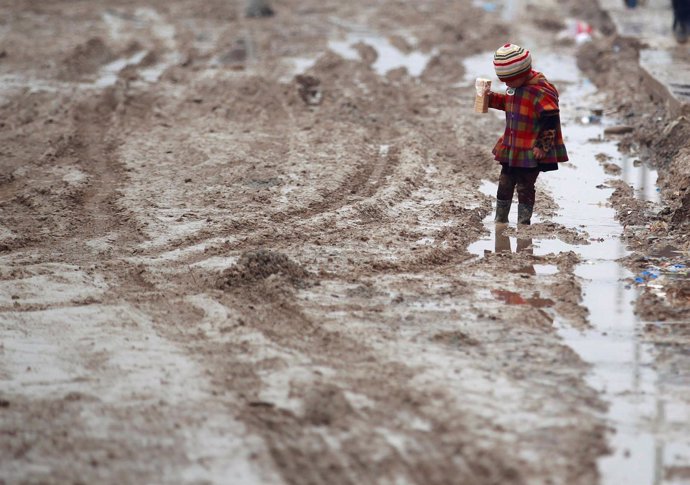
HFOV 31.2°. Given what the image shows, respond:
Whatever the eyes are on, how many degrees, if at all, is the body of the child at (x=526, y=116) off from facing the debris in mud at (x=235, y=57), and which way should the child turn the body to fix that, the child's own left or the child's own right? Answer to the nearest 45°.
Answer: approximately 90° to the child's own right

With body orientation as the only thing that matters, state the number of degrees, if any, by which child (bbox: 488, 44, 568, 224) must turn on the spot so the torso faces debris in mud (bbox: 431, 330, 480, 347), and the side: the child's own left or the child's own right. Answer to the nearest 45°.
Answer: approximately 45° to the child's own left

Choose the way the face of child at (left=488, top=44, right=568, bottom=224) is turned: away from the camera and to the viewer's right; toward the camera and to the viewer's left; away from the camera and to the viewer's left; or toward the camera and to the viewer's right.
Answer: toward the camera and to the viewer's left

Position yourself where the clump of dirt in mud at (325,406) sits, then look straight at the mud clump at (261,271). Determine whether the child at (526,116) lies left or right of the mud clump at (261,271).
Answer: right

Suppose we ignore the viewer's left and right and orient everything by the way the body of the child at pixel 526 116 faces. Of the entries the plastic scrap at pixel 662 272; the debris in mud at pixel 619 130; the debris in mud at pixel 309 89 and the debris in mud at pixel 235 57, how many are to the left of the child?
1

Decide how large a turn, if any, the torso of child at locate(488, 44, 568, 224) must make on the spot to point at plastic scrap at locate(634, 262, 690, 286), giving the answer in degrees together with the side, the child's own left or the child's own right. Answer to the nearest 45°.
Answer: approximately 90° to the child's own left

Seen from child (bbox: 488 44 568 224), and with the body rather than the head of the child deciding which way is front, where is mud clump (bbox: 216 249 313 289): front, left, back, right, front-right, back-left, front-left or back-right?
front

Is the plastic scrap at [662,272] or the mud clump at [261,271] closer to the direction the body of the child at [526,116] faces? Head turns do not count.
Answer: the mud clump

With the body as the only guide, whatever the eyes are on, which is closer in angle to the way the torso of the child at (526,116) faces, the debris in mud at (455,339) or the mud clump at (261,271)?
the mud clump

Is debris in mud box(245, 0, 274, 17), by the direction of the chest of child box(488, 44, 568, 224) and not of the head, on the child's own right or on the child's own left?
on the child's own right

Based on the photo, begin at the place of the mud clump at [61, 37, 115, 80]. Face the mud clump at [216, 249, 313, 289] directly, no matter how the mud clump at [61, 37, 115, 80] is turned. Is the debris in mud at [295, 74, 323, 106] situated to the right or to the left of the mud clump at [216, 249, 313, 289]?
left

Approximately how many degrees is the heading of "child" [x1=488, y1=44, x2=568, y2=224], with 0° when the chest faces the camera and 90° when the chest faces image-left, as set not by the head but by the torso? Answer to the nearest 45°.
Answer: approximately 45°

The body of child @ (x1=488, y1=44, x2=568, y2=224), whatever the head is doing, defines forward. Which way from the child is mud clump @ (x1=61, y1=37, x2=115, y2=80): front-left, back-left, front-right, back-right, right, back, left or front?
right

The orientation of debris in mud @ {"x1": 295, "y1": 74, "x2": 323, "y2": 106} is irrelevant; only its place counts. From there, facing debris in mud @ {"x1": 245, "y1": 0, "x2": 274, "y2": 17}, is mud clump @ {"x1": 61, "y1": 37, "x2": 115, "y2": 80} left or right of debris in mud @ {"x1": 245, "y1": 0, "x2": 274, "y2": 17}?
left
